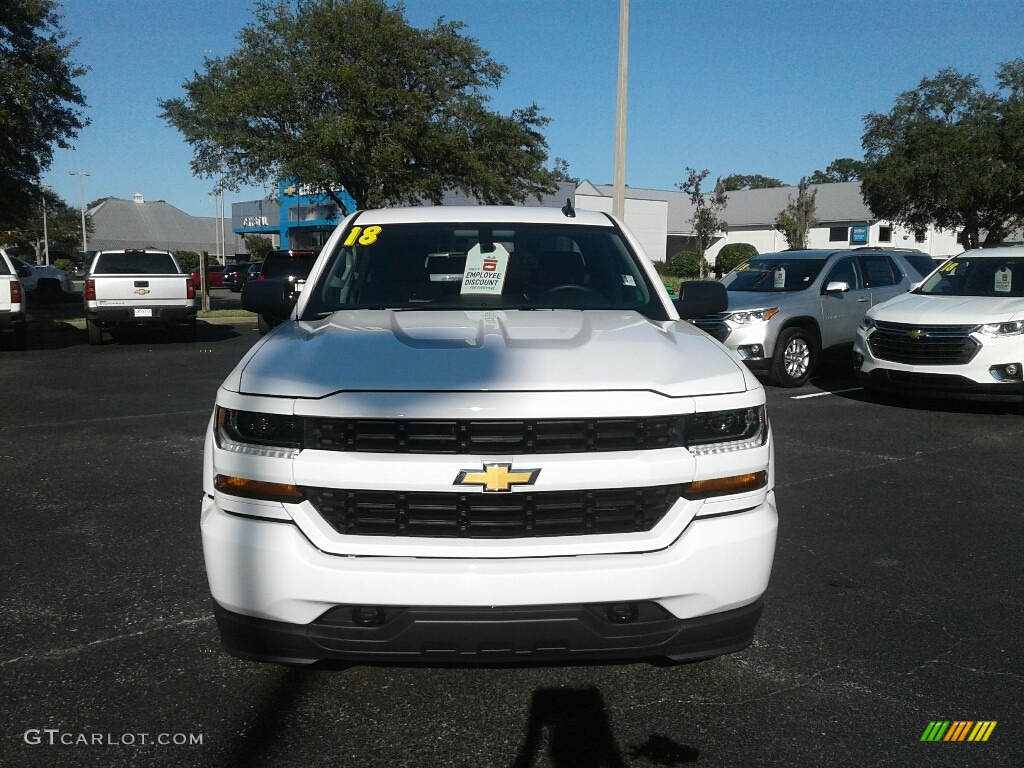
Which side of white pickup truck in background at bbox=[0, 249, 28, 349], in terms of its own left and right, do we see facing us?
back

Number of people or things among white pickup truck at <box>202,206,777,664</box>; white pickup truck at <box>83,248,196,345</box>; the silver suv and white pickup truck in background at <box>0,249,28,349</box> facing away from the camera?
2

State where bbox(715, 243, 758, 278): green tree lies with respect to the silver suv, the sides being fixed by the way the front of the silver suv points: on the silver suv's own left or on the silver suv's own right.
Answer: on the silver suv's own right

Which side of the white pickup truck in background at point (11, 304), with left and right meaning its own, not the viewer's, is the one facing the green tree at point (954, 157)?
right

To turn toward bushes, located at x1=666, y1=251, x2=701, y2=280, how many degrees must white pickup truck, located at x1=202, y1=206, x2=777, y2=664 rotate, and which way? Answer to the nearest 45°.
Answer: approximately 180°

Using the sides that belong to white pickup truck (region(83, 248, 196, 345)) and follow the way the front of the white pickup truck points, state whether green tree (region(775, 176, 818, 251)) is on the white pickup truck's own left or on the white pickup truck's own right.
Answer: on the white pickup truck's own right

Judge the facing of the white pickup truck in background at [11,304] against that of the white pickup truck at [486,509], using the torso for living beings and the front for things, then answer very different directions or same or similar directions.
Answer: very different directions

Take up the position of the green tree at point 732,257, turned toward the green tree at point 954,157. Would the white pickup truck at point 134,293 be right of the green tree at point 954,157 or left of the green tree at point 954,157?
right

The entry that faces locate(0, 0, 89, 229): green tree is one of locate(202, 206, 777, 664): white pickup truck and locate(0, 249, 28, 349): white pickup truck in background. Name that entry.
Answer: the white pickup truck in background

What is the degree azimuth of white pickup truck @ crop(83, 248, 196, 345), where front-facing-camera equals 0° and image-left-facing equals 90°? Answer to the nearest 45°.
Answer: approximately 180°

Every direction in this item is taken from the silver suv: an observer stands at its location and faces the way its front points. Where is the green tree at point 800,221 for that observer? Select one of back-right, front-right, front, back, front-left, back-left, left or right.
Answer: back-right
